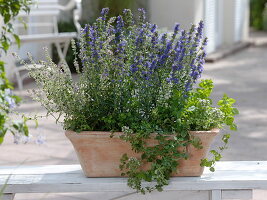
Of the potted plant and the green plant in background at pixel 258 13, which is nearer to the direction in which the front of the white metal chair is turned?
the potted plant

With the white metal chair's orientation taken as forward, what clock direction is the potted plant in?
The potted plant is roughly at 12 o'clock from the white metal chair.

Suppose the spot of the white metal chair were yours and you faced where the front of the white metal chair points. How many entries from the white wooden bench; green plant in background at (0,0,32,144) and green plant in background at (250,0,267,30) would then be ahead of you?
2

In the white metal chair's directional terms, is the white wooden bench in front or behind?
in front

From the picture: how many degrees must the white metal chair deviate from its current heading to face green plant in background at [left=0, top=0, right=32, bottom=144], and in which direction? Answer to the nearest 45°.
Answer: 0° — it already faces it

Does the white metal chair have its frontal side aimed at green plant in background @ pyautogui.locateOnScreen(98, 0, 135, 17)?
no

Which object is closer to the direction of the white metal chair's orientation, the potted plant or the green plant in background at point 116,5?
the potted plant

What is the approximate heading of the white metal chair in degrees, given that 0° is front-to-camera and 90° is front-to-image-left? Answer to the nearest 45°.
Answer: approximately 0°
